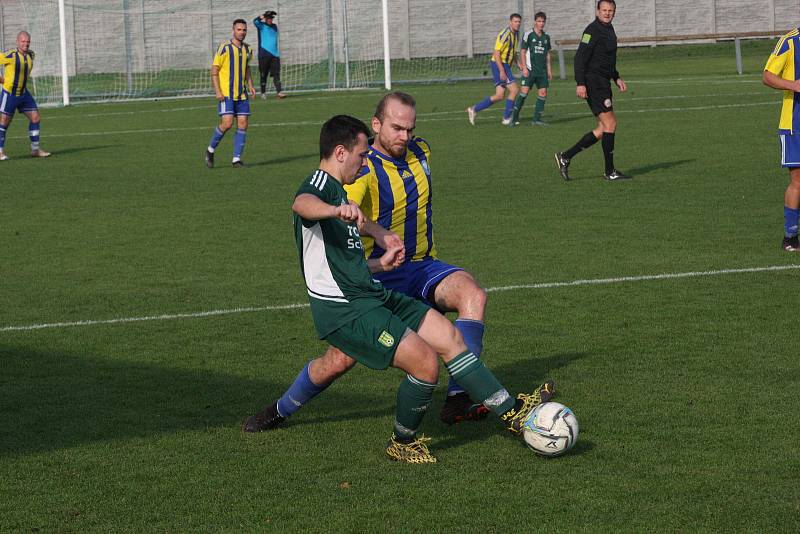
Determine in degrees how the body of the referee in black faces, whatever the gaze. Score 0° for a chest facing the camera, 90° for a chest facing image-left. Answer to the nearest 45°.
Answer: approximately 315°

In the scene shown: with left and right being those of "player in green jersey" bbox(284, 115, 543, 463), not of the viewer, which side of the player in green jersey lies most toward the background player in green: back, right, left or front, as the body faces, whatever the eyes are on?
left

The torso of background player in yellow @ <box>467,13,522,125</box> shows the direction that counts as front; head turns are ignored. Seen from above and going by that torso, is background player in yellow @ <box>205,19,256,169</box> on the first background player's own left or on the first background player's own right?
on the first background player's own right

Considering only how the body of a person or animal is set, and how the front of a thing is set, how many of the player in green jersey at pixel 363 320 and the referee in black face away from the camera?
0

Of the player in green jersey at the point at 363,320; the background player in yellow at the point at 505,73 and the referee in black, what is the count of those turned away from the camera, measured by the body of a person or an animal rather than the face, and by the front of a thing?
0

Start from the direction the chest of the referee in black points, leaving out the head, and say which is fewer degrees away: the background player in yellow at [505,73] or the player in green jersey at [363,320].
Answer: the player in green jersey

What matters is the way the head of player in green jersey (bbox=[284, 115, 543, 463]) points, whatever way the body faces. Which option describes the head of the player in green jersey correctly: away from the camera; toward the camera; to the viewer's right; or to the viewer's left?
to the viewer's right
